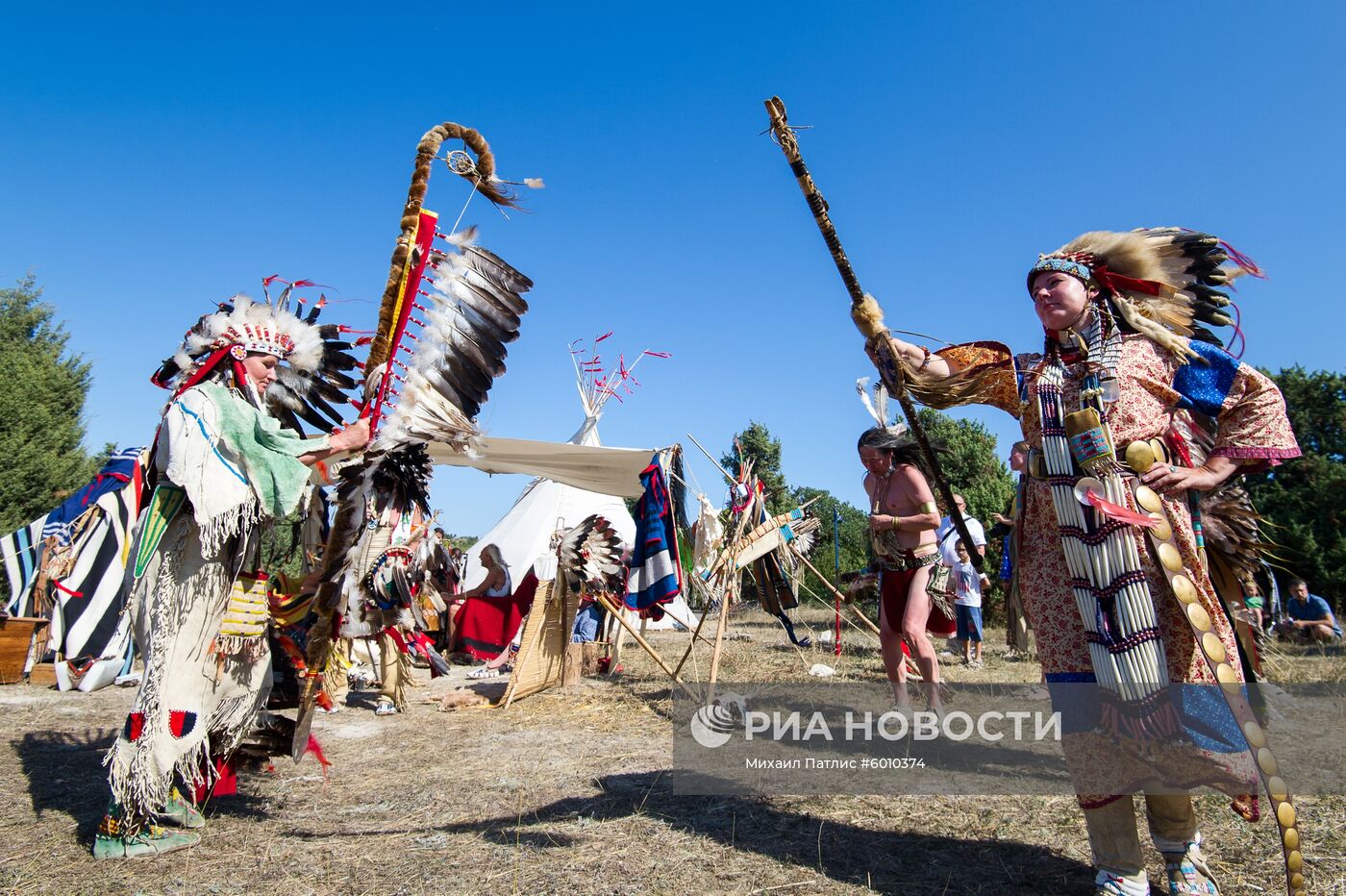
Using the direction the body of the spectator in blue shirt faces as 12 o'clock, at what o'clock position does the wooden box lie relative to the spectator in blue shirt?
The wooden box is roughly at 12 o'clock from the spectator in blue shirt.

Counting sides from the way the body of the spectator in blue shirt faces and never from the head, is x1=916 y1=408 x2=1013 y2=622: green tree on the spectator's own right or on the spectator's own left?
on the spectator's own right

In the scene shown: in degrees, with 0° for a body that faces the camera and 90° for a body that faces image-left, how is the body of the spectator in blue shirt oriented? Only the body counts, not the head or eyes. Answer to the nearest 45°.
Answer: approximately 45°

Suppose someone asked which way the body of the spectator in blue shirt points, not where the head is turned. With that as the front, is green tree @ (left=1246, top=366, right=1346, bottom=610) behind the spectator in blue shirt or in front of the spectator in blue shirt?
behind

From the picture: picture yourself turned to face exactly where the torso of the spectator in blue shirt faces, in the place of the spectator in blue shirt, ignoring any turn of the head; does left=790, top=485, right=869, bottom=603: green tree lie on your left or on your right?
on your right

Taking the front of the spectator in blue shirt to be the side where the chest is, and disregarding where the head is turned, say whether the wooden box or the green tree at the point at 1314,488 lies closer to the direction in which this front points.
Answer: the wooden box

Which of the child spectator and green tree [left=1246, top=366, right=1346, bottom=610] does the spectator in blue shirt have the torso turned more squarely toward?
the child spectator
